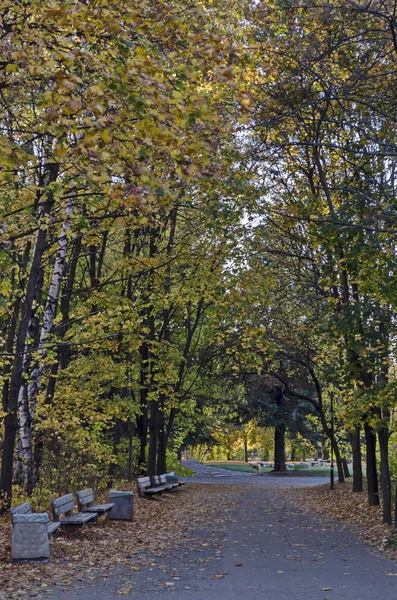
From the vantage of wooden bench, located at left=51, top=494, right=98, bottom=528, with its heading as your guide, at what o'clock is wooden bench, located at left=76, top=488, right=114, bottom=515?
wooden bench, located at left=76, top=488, right=114, bottom=515 is roughly at 8 o'clock from wooden bench, located at left=51, top=494, right=98, bottom=528.

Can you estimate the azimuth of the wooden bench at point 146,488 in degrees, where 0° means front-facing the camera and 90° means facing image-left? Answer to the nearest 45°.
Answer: approximately 315°

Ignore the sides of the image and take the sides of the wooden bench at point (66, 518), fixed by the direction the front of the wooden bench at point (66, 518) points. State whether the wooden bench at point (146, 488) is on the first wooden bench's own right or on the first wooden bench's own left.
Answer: on the first wooden bench's own left

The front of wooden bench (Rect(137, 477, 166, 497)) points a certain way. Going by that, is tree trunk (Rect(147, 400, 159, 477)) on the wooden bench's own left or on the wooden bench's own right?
on the wooden bench's own left

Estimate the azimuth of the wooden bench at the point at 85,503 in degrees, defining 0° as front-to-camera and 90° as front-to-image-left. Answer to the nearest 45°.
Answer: approximately 315°

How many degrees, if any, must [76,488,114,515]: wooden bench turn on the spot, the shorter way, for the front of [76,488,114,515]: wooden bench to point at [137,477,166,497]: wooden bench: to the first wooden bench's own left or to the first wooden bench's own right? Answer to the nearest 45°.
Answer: approximately 135° to the first wooden bench's own left

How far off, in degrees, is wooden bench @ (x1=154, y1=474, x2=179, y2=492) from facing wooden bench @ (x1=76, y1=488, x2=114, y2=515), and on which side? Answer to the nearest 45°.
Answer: approximately 45° to its right

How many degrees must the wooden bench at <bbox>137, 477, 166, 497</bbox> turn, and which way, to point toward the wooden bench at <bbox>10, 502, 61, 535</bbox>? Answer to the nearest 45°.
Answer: approximately 45° to its right

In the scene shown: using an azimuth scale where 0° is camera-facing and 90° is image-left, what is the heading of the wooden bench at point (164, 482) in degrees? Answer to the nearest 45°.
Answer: approximately 315°

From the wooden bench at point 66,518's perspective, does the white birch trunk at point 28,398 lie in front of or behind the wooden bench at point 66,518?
behind

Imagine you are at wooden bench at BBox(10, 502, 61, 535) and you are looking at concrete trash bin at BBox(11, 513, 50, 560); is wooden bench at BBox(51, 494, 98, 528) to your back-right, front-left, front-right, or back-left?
back-left
